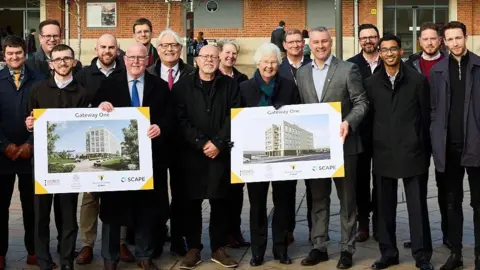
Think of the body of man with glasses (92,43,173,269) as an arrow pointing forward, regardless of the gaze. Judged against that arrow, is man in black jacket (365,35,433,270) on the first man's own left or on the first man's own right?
on the first man's own left

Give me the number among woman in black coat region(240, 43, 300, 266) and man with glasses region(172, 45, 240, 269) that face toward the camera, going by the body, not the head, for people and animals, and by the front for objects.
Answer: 2

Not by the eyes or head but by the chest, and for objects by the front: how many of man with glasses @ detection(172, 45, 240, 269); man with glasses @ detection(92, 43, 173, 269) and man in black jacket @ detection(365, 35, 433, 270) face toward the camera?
3

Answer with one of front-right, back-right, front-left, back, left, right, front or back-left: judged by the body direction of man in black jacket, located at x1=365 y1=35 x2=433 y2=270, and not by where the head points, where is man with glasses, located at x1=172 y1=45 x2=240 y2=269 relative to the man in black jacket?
right

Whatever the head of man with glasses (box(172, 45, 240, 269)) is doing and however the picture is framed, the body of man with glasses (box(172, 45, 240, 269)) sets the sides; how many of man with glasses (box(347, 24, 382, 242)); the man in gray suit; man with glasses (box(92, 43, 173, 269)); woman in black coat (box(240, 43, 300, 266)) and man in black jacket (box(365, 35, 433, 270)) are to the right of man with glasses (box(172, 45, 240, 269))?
1

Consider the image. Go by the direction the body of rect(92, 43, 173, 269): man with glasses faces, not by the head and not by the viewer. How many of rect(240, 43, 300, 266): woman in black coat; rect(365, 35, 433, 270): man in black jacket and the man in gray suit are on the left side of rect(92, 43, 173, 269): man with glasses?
3

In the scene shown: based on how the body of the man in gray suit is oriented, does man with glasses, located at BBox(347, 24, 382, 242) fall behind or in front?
behind

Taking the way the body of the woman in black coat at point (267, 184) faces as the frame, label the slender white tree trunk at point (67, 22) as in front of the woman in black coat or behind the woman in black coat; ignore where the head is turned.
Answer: behind

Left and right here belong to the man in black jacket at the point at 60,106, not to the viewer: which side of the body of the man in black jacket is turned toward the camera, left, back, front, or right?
front

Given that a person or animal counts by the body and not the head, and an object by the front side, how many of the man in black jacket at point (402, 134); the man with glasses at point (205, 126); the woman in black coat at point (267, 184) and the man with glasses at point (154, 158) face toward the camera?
4

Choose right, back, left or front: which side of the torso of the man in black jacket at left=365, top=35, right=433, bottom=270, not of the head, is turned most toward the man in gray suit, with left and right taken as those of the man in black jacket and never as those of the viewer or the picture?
right

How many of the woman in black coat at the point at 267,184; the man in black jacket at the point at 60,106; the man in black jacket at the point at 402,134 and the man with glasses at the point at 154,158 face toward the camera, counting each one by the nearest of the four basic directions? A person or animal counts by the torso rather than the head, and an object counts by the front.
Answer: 4

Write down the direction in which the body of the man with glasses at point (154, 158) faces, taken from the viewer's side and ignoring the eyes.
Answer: toward the camera

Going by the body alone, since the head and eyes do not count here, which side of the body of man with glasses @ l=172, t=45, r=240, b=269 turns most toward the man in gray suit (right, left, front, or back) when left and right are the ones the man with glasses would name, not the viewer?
left
